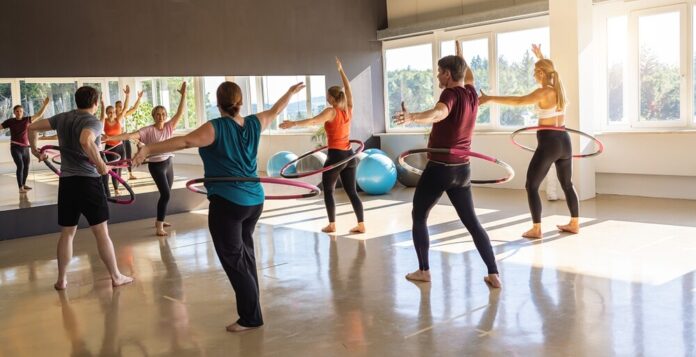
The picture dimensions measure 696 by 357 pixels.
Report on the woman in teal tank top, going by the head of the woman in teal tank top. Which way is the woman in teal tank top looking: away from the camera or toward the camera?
away from the camera

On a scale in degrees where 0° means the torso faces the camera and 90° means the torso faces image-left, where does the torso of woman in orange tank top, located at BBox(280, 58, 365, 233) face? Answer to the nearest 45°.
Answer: approximately 135°

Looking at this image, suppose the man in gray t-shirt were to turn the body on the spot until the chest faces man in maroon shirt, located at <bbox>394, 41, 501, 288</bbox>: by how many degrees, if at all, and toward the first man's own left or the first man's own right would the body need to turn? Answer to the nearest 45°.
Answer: approximately 90° to the first man's own right

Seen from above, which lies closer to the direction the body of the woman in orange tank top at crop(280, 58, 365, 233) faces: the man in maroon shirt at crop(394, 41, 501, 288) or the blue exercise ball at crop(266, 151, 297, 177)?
the blue exercise ball

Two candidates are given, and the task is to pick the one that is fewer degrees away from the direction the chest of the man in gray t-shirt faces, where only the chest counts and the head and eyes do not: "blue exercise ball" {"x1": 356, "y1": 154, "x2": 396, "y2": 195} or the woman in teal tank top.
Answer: the blue exercise ball

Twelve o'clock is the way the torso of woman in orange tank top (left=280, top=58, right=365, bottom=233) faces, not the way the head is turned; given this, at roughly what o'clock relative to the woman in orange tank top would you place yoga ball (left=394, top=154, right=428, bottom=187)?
The yoga ball is roughly at 2 o'clock from the woman in orange tank top.

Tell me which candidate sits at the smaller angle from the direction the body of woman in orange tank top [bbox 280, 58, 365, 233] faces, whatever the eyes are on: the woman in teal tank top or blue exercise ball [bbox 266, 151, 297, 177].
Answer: the blue exercise ball
